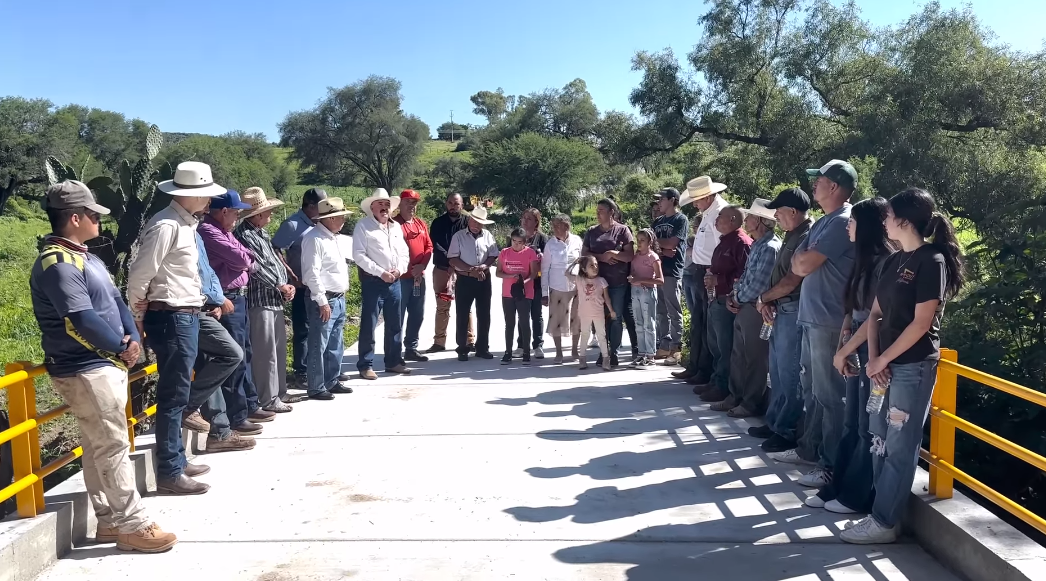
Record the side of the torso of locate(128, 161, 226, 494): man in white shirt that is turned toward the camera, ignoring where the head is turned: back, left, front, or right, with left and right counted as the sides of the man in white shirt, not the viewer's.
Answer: right

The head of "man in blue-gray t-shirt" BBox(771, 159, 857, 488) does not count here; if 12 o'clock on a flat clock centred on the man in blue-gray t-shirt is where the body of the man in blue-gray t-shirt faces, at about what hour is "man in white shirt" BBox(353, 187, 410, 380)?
The man in white shirt is roughly at 1 o'clock from the man in blue-gray t-shirt.

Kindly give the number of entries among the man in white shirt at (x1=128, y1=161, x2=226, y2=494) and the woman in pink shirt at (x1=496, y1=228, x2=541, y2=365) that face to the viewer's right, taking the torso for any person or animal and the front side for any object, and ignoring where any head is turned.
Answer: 1

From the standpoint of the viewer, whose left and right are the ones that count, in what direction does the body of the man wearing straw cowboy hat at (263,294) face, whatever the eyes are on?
facing to the right of the viewer

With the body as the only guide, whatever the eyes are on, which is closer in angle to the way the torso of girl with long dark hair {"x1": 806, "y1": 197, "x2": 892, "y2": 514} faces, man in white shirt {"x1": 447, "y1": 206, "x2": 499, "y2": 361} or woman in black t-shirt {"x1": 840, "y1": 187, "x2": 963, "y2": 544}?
the man in white shirt

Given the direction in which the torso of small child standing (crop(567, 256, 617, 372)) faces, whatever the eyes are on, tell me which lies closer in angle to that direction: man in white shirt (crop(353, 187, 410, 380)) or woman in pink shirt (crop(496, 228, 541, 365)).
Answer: the man in white shirt

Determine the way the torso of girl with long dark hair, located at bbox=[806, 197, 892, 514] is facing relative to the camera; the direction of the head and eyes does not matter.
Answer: to the viewer's left

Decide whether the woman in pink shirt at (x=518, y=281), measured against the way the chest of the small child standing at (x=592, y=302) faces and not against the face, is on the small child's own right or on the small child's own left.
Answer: on the small child's own right

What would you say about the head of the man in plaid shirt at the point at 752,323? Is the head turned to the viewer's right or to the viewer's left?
to the viewer's left

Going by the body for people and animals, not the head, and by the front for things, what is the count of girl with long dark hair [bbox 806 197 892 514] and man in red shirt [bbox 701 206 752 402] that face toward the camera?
0

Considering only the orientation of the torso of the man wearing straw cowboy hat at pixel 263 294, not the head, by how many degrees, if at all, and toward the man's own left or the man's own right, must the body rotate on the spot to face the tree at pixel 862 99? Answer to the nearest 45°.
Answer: approximately 45° to the man's own left

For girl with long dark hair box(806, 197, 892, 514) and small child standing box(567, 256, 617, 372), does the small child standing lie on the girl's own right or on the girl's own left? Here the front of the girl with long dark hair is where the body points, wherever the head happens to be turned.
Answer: on the girl's own right

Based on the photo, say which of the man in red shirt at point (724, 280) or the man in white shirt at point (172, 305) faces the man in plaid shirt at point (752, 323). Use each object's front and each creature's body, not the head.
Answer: the man in white shirt

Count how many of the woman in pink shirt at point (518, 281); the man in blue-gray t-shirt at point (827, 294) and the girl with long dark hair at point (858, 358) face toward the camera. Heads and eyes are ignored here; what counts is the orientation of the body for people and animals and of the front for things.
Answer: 1
